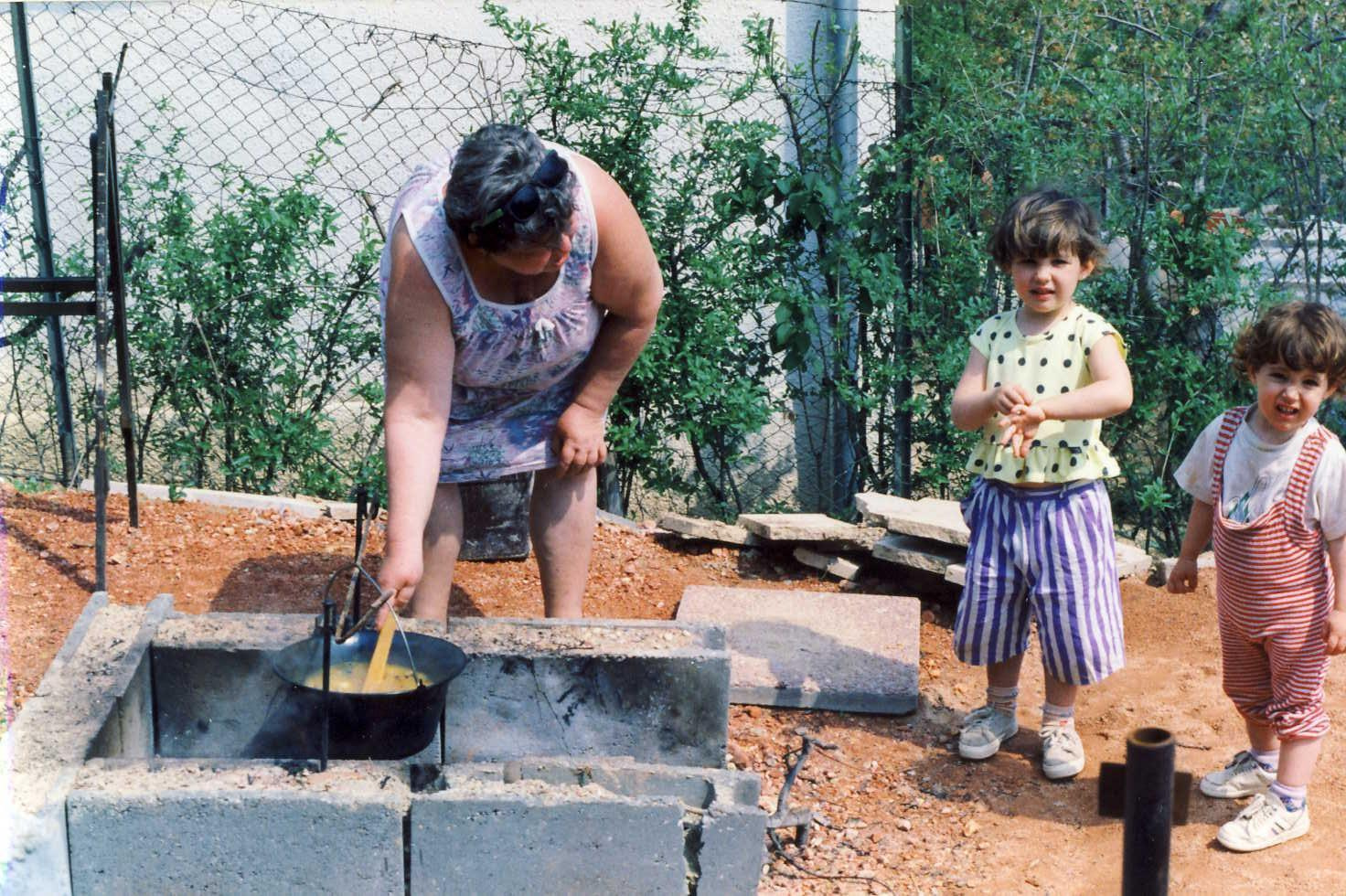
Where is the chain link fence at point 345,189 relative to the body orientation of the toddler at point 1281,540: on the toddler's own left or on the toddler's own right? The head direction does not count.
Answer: on the toddler's own right

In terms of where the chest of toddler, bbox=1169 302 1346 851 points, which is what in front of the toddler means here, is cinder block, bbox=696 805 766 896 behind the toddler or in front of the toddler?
in front

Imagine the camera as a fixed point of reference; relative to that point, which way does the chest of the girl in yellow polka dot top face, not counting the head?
toward the camera

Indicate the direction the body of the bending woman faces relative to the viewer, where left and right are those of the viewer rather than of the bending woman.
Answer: facing the viewer

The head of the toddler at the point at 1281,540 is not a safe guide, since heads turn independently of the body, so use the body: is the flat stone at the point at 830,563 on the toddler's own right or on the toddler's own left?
on the toddler's own right

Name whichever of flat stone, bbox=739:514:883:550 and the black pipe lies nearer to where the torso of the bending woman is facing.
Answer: the black pipe

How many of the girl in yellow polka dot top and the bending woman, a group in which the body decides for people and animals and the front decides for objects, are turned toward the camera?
2

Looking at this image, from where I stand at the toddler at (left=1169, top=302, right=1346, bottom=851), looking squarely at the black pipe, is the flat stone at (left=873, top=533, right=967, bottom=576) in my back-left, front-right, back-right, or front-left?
back-right

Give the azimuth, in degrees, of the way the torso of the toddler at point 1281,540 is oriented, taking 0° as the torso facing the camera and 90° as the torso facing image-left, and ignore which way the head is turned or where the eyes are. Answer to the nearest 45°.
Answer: approximately 45°

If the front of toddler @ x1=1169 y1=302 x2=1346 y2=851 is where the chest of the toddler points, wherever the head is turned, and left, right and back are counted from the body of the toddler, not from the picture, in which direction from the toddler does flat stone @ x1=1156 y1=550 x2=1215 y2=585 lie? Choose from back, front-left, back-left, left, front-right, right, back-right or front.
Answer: back-right

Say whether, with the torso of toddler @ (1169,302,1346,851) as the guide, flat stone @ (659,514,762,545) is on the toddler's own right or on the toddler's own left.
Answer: on the toddler's own right

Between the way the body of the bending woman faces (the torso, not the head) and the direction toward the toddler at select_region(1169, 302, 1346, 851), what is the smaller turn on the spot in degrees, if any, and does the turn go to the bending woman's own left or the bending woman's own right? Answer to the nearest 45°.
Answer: approximately 90° to the bending woman's own left

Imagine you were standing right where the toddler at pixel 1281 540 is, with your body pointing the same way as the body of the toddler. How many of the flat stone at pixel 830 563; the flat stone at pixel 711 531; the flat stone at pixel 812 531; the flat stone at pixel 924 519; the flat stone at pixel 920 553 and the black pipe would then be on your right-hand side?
5

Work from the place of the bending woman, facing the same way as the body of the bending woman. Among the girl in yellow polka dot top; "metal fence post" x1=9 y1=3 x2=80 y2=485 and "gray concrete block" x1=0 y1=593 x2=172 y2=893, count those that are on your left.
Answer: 1
